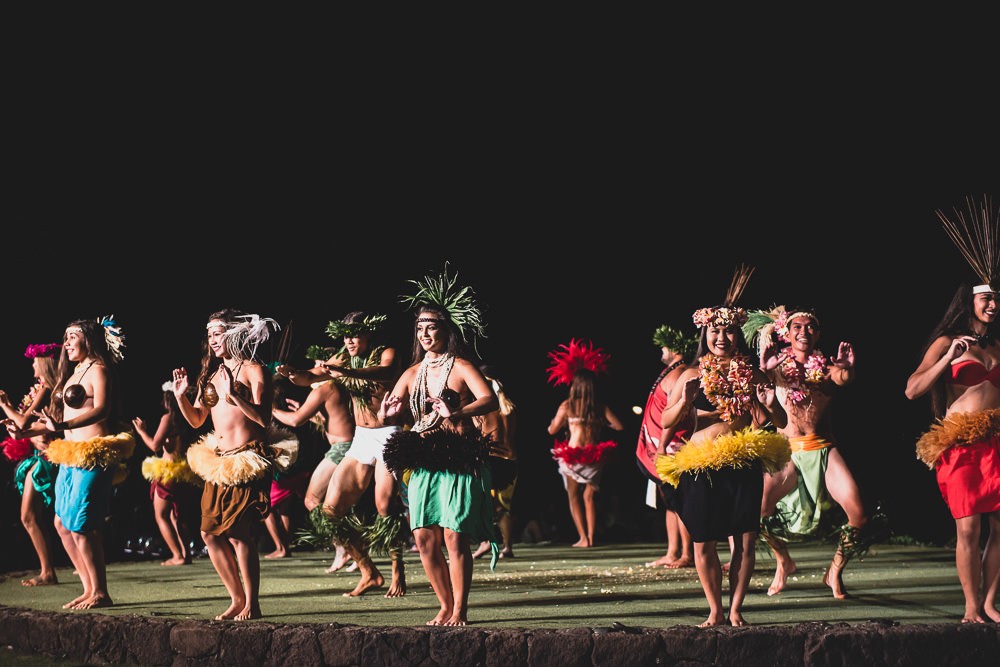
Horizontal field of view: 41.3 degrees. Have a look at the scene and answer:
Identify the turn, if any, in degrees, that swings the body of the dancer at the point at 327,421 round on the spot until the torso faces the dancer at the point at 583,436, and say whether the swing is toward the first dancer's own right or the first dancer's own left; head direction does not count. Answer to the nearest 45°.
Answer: approximately 90° to the first dancer's own right

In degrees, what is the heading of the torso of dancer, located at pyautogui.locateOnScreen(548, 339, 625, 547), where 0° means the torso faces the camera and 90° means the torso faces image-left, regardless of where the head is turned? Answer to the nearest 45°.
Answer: approximately 180°

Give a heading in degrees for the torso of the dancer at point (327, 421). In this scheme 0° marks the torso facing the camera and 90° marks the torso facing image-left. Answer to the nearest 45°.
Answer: approximately 135°

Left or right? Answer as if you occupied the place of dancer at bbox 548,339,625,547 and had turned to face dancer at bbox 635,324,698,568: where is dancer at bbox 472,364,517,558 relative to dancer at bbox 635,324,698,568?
right
